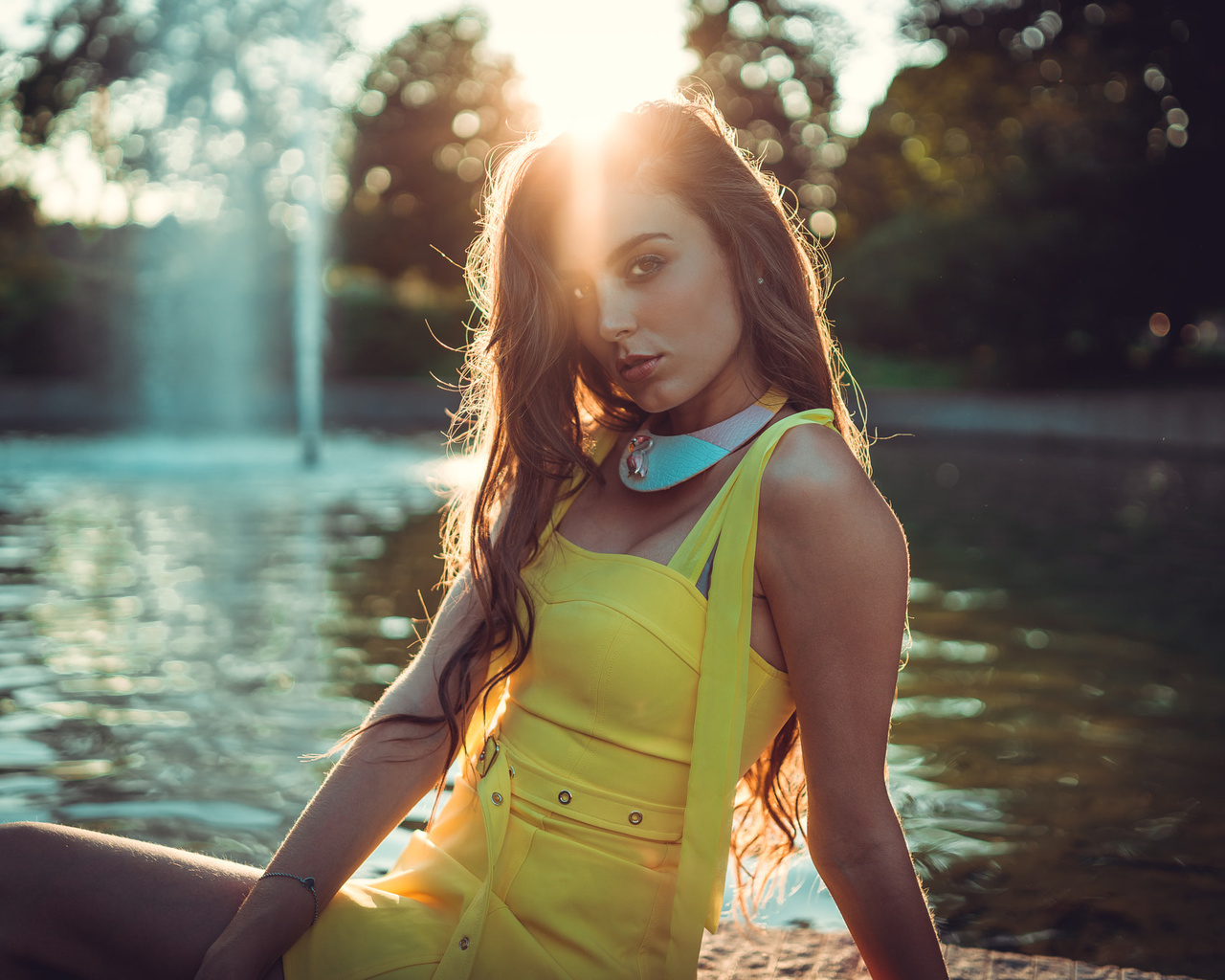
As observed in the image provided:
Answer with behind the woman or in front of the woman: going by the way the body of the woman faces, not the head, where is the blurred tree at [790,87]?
behind

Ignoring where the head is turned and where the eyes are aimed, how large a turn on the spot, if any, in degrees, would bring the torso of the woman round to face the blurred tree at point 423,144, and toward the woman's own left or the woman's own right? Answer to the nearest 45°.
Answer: approximately 135° to the woman's own right

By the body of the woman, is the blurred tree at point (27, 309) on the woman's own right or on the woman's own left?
on the woman's own right

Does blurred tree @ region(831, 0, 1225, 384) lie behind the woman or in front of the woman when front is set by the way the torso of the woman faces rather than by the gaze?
behind

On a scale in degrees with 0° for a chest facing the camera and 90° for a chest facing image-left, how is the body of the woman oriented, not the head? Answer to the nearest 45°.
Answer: approximately 45°
